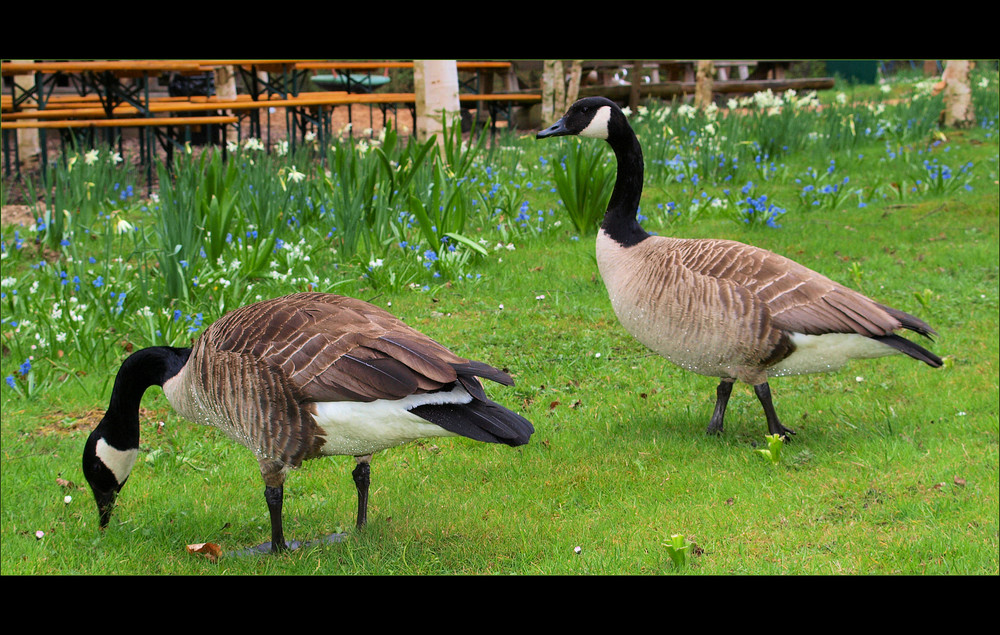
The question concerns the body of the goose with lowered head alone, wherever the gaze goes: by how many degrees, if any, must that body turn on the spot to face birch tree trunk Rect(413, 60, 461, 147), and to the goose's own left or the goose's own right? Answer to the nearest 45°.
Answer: approximately 90° to the goose's own right

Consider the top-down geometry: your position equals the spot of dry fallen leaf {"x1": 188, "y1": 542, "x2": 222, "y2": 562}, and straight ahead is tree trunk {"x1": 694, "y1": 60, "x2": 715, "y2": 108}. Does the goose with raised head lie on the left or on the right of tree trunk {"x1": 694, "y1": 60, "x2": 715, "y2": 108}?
right

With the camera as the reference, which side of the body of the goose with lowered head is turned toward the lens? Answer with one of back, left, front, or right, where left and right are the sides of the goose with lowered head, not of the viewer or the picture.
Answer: left

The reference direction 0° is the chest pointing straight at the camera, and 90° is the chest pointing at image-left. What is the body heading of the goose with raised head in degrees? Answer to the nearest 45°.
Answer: approximately 90°

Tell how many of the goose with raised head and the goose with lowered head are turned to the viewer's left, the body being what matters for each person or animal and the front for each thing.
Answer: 2

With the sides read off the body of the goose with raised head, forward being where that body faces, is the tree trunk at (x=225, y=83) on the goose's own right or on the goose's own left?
on the goose's own right

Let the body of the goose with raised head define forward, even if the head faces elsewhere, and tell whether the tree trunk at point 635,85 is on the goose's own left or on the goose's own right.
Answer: on the goose's own right

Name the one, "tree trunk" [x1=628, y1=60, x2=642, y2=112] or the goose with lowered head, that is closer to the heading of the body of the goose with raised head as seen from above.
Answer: the goose with lowered head

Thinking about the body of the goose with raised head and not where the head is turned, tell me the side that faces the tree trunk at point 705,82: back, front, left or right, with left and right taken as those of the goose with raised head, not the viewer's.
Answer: right
